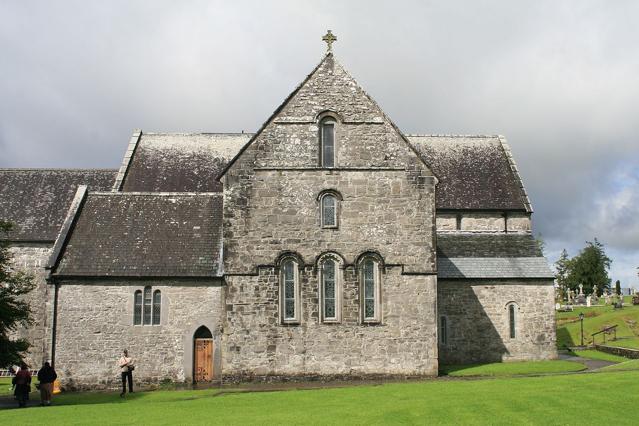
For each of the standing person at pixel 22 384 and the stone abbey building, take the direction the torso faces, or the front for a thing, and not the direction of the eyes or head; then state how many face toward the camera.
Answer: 1

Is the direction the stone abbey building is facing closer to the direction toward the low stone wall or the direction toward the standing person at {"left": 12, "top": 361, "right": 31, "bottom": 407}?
the standing person

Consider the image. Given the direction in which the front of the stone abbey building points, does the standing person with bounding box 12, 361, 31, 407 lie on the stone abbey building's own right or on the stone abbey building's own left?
on the stone abbey building's own right

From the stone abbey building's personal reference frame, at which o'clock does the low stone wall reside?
The low stone wall is roughly at 8 o'clock from the stone abbey building.

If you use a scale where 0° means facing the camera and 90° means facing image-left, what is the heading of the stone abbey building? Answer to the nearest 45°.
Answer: approximately 0°

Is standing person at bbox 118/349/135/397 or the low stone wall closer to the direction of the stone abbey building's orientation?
the standing person

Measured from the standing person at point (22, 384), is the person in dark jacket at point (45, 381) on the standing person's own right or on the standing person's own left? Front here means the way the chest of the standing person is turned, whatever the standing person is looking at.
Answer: on the standing person's own right

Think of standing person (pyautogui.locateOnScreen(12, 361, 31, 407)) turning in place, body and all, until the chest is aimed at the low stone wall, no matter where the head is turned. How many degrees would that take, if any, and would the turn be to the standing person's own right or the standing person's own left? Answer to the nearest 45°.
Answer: approximately 90° to the standing person's own right

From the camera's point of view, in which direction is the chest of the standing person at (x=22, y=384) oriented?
away from the camera

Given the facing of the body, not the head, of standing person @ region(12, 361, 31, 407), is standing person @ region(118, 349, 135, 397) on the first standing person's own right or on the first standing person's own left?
on the first standing person's own right

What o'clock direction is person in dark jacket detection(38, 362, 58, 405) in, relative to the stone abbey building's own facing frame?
The person in dark jacket is roughly at 2 o'clock from the stone abbey building.

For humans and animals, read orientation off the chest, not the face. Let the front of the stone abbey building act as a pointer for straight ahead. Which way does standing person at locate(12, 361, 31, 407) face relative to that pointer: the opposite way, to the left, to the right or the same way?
the opposite way
